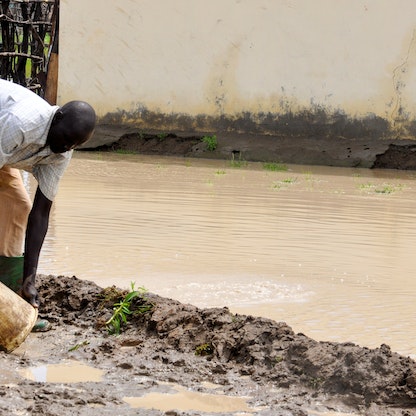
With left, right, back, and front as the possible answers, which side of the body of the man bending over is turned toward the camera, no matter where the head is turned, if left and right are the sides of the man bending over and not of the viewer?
right

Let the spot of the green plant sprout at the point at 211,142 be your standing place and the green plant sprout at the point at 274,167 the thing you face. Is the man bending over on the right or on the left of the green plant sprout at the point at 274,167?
right

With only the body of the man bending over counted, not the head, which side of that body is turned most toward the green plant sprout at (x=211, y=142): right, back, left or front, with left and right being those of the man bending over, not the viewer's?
left

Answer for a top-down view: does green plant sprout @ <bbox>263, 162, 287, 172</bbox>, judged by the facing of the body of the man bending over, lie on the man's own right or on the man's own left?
on the man's own left
